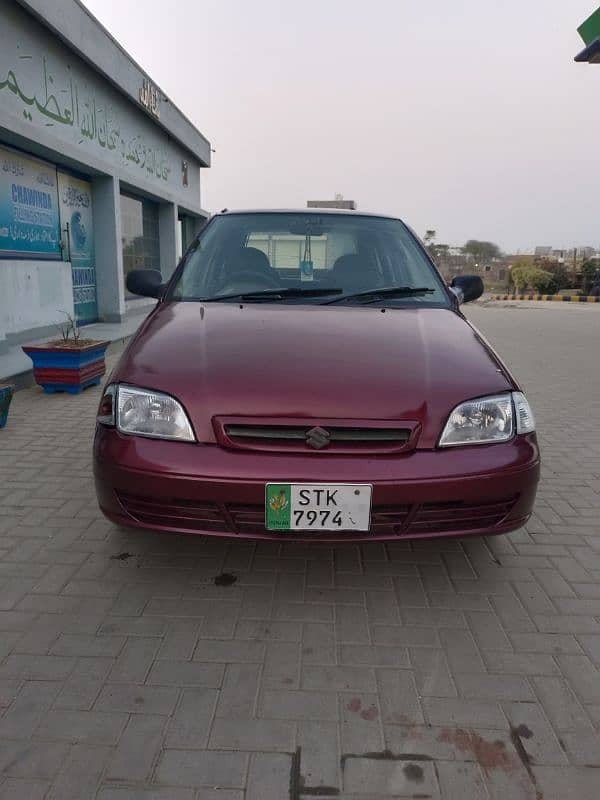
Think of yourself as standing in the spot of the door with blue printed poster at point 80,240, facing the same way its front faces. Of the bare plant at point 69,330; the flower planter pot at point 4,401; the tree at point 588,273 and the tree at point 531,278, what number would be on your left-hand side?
2

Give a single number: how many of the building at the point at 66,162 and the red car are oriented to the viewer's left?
0

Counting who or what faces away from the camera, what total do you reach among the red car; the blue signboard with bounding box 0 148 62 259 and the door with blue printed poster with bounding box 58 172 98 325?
0

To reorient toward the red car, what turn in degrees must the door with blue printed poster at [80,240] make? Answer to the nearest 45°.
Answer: approximately 45° to its right

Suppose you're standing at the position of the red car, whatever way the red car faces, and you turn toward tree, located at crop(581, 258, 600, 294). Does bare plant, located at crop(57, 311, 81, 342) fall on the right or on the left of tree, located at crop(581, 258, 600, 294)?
left

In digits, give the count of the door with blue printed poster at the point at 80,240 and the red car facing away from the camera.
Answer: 0

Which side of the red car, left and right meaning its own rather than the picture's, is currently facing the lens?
front

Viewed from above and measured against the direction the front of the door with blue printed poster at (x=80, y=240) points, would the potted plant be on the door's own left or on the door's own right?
on the door's own right

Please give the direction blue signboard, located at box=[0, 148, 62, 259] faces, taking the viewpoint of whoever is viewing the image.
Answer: facing the viewer and to the right of the viewer

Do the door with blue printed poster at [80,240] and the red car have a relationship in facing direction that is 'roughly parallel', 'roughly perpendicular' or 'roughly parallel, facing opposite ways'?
roughly perpendicular

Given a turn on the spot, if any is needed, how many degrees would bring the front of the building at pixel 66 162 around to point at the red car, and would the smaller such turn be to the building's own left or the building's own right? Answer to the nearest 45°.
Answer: approximately 45° to the building's own right

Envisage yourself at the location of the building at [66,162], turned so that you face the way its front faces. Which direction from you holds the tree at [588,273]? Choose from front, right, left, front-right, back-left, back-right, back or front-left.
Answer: left
